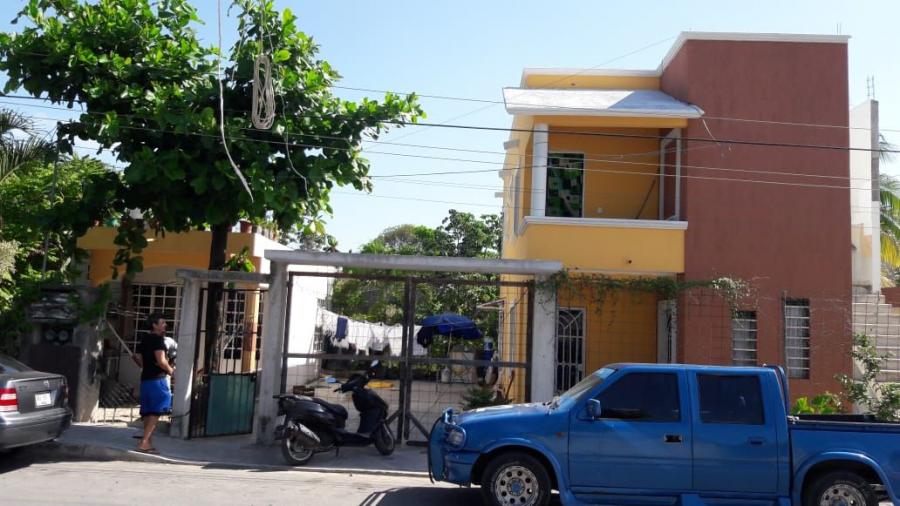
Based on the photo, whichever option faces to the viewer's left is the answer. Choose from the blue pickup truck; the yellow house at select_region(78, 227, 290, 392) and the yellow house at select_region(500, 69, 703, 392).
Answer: the blue pickup truck

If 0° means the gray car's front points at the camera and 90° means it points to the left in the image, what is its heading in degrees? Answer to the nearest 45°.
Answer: approximately 135°

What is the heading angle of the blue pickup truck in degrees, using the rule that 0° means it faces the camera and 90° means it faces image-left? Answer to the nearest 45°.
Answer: approximately 90°

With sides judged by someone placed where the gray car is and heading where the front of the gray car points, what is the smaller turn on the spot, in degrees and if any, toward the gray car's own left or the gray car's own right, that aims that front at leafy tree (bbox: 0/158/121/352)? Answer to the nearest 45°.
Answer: approximately 45° to the gray car's own right

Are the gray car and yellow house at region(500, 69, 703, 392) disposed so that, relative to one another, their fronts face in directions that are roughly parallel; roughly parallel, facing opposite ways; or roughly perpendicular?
roughly perpendicular

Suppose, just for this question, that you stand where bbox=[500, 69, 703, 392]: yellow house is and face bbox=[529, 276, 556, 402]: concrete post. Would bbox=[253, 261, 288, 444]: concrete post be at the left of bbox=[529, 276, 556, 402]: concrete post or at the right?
right

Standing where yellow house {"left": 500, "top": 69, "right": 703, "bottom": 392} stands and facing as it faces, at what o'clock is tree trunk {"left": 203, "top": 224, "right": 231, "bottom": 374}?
The tree trunk is roughly at 2 o'clock from the yellow house.

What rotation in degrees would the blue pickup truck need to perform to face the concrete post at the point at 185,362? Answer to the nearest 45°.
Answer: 0° — it already faces it

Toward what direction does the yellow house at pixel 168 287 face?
toward the camera

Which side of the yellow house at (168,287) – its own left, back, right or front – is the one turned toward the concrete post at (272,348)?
front

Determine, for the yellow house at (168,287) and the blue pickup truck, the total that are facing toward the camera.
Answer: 1

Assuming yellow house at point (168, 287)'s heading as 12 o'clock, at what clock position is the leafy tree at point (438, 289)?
The leafy tree is roughly at 8 o'clock from the yellow house.

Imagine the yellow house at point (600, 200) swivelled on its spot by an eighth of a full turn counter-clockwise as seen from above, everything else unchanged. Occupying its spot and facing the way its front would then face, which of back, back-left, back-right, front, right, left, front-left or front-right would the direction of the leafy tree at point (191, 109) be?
right

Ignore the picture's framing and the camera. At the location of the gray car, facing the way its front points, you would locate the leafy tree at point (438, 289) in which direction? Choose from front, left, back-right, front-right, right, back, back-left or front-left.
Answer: right

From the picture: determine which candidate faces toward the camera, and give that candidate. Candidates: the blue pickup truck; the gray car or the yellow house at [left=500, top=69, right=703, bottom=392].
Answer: the yellow house

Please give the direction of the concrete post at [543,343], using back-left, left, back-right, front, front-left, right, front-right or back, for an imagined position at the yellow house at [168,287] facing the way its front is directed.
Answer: front-left

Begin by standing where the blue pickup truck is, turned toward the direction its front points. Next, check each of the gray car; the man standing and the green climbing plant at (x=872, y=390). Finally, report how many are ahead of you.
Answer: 2

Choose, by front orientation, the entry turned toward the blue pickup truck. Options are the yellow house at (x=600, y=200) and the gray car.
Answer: the yellow house
